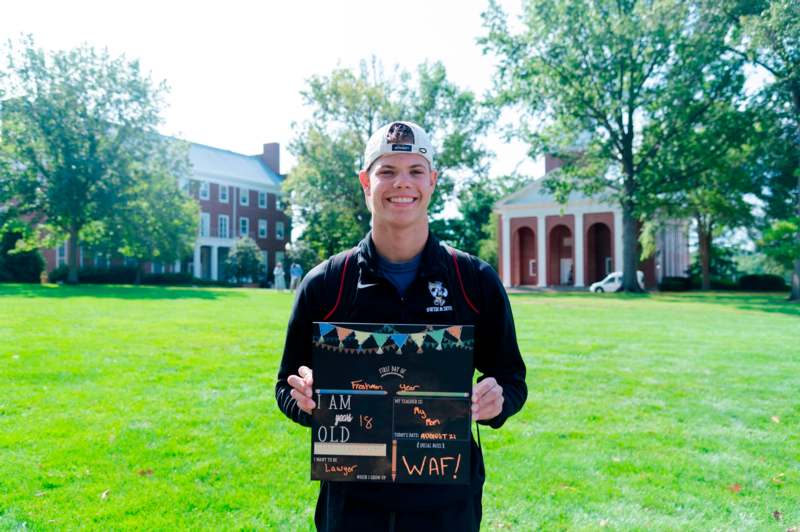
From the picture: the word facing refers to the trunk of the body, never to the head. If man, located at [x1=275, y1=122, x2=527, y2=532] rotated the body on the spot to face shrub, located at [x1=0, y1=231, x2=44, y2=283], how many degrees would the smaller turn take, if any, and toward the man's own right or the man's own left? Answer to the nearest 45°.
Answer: approximately 135° to the man's own right

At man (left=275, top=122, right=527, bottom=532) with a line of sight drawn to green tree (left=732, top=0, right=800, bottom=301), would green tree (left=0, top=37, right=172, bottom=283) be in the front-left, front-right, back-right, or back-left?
front-left

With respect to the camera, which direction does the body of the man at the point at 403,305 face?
toward the camera

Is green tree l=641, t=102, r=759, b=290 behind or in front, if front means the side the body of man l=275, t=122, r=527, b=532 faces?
behind

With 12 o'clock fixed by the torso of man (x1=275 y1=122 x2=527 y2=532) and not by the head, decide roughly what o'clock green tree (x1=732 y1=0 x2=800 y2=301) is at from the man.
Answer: The green tree is roughly at 7 o'clock from the man.

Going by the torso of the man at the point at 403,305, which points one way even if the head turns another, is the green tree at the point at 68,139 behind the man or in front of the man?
behind

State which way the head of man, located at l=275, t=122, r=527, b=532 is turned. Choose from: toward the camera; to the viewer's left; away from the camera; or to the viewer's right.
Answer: toward the camera
